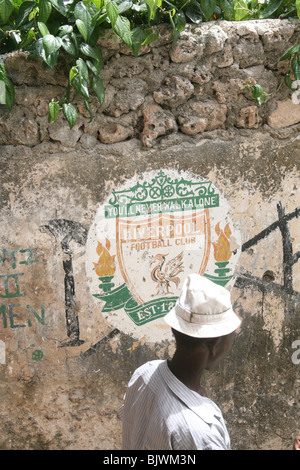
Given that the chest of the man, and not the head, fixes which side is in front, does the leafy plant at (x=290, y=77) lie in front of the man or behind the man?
in front
